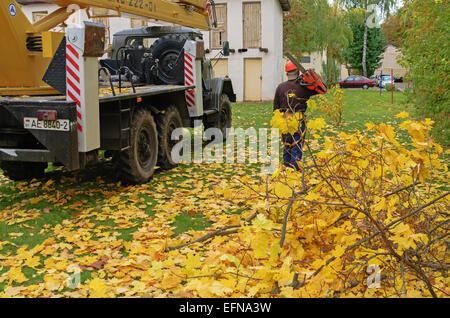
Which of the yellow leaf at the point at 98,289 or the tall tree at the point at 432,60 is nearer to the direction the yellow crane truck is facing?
the tall tree

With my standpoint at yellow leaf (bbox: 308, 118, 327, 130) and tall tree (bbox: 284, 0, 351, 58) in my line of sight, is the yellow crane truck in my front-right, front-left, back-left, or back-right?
front-left

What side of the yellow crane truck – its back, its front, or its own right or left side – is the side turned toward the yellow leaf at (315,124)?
right

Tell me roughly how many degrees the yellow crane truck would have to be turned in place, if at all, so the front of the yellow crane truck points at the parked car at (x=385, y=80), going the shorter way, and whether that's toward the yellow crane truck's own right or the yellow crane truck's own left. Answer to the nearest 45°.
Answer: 0° — it already faces it

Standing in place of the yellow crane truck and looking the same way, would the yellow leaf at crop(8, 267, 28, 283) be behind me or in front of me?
behind

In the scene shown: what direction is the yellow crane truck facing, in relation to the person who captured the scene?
facing away from the viewer and to the right of the viewer

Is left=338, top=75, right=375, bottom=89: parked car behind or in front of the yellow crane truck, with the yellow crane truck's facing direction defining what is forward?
in front

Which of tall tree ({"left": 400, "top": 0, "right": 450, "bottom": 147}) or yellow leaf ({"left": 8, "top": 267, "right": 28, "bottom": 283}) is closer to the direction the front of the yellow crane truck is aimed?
the tall tree

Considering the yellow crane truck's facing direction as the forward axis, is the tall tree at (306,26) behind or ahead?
ahead
